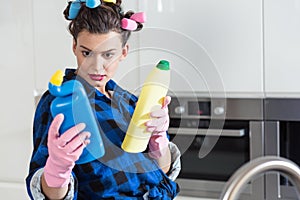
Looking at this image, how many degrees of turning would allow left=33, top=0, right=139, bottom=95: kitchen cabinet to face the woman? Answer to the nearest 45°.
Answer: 0° — it already faces them

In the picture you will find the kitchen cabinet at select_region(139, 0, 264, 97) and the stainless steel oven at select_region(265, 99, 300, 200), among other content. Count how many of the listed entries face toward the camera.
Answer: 2

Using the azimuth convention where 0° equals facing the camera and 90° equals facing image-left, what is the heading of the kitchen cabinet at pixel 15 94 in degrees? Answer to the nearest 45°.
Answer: approximately 0°

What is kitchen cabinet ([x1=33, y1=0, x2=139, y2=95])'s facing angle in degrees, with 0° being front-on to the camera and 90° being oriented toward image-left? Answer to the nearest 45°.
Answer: approximately 0°

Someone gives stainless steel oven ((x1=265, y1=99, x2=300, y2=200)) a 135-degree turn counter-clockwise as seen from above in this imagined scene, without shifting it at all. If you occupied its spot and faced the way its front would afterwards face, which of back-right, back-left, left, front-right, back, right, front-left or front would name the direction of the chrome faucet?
back-right
